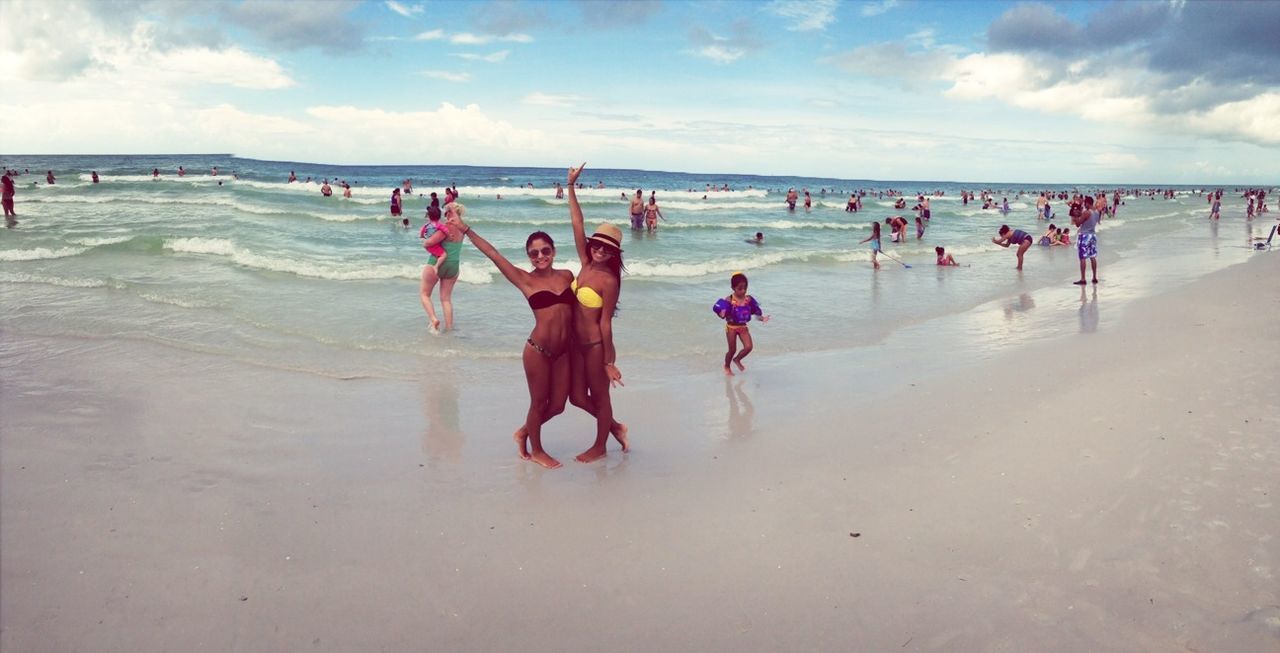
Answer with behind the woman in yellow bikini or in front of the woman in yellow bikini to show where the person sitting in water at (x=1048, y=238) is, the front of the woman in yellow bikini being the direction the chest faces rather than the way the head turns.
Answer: behind

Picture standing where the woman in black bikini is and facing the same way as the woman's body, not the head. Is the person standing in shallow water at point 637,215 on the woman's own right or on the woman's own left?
on the woman's own left

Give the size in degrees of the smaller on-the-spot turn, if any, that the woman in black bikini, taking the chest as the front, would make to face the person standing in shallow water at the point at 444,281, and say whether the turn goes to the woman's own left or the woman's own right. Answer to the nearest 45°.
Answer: approximately 135° to the woman's own left

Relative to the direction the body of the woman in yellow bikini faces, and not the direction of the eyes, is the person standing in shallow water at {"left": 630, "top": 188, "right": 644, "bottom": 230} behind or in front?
behind

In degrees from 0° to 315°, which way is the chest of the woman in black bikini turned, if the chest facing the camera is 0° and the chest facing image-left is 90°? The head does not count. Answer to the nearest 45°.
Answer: approximately 315°

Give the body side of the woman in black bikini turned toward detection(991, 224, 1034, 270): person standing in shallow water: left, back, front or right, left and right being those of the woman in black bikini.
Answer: left

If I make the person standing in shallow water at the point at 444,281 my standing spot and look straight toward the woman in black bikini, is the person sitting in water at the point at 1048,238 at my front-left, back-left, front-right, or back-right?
back-left

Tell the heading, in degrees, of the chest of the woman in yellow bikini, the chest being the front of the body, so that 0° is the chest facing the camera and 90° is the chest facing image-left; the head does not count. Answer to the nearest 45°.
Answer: approximately 45°
